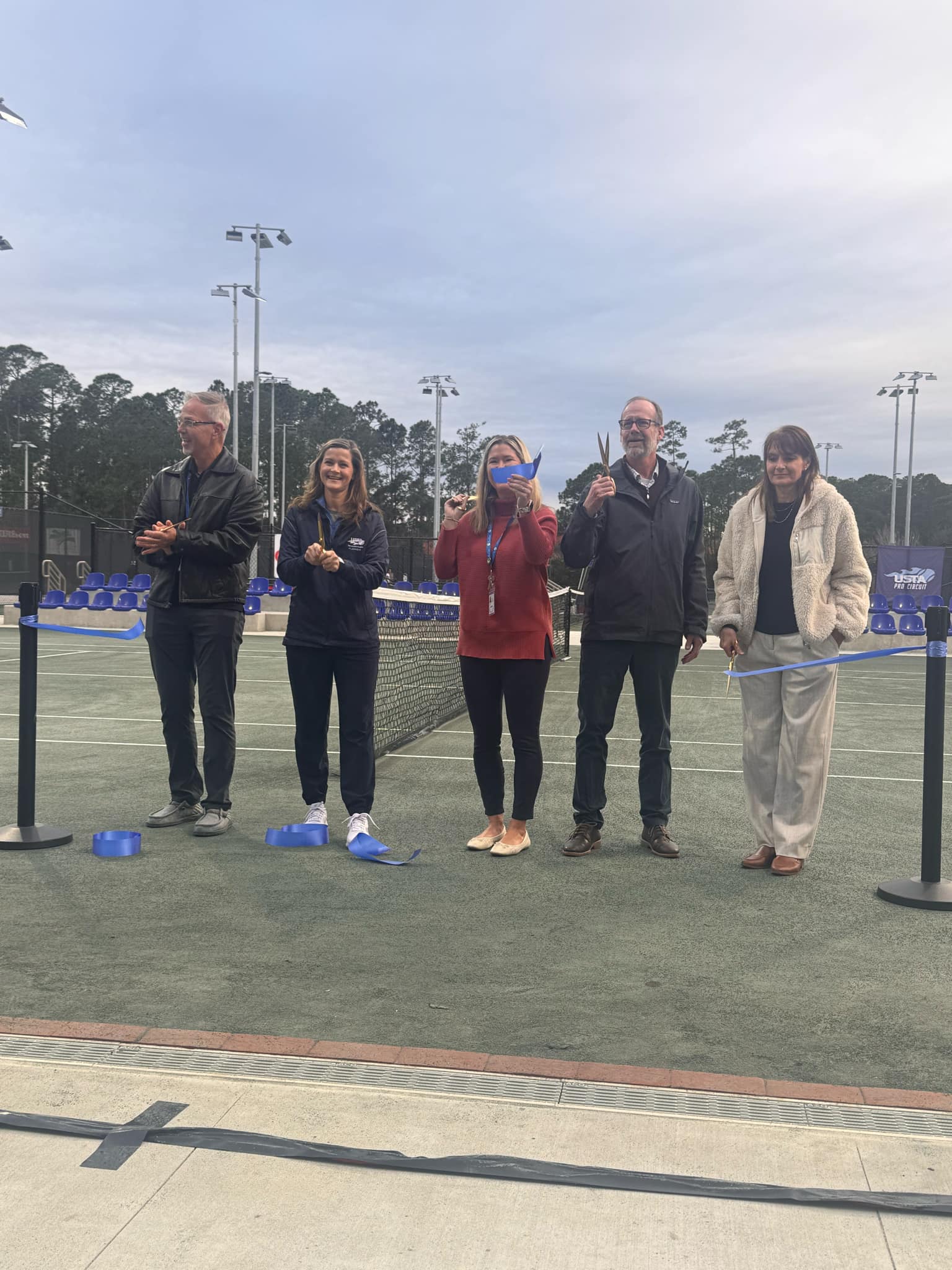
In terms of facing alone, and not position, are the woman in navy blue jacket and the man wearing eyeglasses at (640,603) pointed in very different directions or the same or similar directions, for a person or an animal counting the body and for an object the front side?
same or similar directions

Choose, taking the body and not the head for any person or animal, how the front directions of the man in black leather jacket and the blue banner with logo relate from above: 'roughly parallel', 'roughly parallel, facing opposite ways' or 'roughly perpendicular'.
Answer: roughly parallel

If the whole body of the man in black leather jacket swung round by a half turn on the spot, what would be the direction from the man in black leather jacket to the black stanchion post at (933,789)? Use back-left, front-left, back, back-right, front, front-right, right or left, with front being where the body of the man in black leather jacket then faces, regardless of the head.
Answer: right

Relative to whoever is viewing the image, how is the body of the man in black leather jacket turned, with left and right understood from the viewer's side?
facing the viewer and to the left of the viewer

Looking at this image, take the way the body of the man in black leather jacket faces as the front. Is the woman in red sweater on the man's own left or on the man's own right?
on the man's own left

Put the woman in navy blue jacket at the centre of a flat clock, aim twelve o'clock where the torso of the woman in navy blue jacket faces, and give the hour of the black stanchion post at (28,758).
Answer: The black stanchion post is roughly at 3 o'clock from the woman in navy blue jacket.

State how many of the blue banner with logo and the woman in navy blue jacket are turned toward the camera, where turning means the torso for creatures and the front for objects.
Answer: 2

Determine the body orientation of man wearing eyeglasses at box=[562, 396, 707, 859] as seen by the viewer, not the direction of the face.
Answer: toward the camera

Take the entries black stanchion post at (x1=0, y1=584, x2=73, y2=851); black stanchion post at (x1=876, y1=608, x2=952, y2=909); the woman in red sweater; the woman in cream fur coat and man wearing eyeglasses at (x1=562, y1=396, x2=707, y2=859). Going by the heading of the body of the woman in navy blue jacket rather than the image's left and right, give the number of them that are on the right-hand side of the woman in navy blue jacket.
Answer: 1

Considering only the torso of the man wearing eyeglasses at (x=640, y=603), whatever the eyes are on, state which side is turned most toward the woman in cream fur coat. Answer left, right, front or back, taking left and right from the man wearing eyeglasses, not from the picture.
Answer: left

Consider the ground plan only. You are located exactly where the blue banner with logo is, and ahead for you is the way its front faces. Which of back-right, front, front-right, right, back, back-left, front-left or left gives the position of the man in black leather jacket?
front

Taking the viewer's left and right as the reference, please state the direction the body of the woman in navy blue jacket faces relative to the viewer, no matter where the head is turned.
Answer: facing the viewer

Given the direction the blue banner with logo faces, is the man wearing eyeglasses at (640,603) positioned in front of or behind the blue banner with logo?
in front

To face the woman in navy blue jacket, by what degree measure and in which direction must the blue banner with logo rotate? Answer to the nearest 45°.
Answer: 0° — it already faces them
